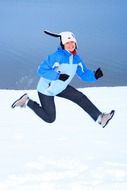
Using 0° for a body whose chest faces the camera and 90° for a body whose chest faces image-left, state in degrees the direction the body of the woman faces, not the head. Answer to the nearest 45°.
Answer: approximately 315°
